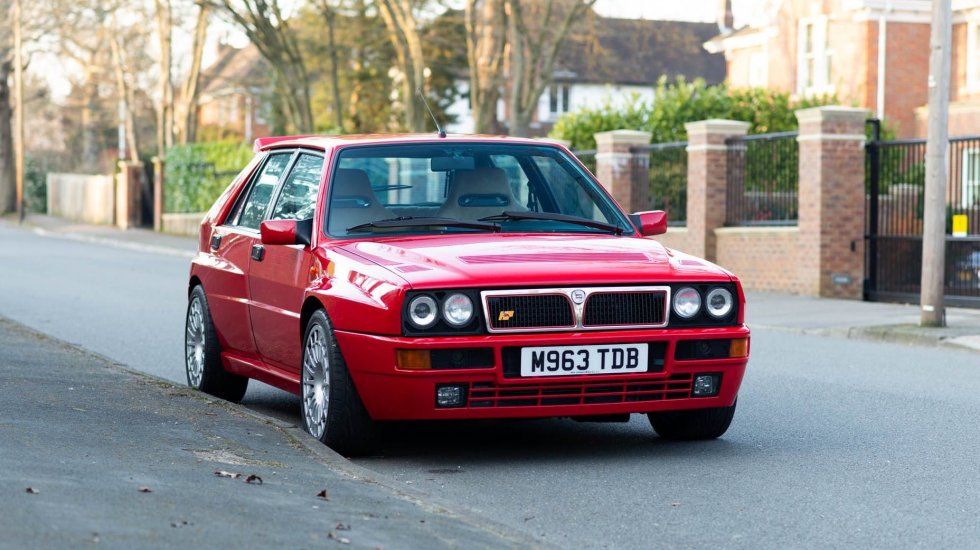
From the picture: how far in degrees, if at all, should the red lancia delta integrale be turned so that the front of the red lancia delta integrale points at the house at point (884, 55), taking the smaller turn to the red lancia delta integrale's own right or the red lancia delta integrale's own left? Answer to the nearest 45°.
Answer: approximately 135° to the red lancia delta integrale's own left

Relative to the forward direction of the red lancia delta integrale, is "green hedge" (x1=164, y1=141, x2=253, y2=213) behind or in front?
behind

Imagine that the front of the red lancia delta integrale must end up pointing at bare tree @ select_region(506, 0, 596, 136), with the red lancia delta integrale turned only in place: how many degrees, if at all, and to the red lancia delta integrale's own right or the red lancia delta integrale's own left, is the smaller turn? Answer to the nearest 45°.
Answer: approximately 135° to the red lancia delta integrale's own left

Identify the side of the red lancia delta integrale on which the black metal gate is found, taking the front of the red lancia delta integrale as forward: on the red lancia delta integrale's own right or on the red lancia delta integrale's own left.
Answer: on the red lancia delta integrale's own left

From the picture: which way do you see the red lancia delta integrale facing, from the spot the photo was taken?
facing the viewer and to the right of the viewer

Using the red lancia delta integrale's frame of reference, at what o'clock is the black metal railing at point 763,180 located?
The black metal railing is roughly at 8 o'clock from the red lancia delta integrale.

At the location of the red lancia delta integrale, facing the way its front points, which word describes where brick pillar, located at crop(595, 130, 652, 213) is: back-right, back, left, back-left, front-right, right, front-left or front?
back-left

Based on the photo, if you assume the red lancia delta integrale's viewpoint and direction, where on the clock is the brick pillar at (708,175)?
The brick pillar is roughly at 8 o'clock from the red lancia delta integrale.

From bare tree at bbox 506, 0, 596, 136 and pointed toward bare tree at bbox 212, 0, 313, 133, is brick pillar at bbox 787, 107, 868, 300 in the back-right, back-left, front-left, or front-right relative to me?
back-left
